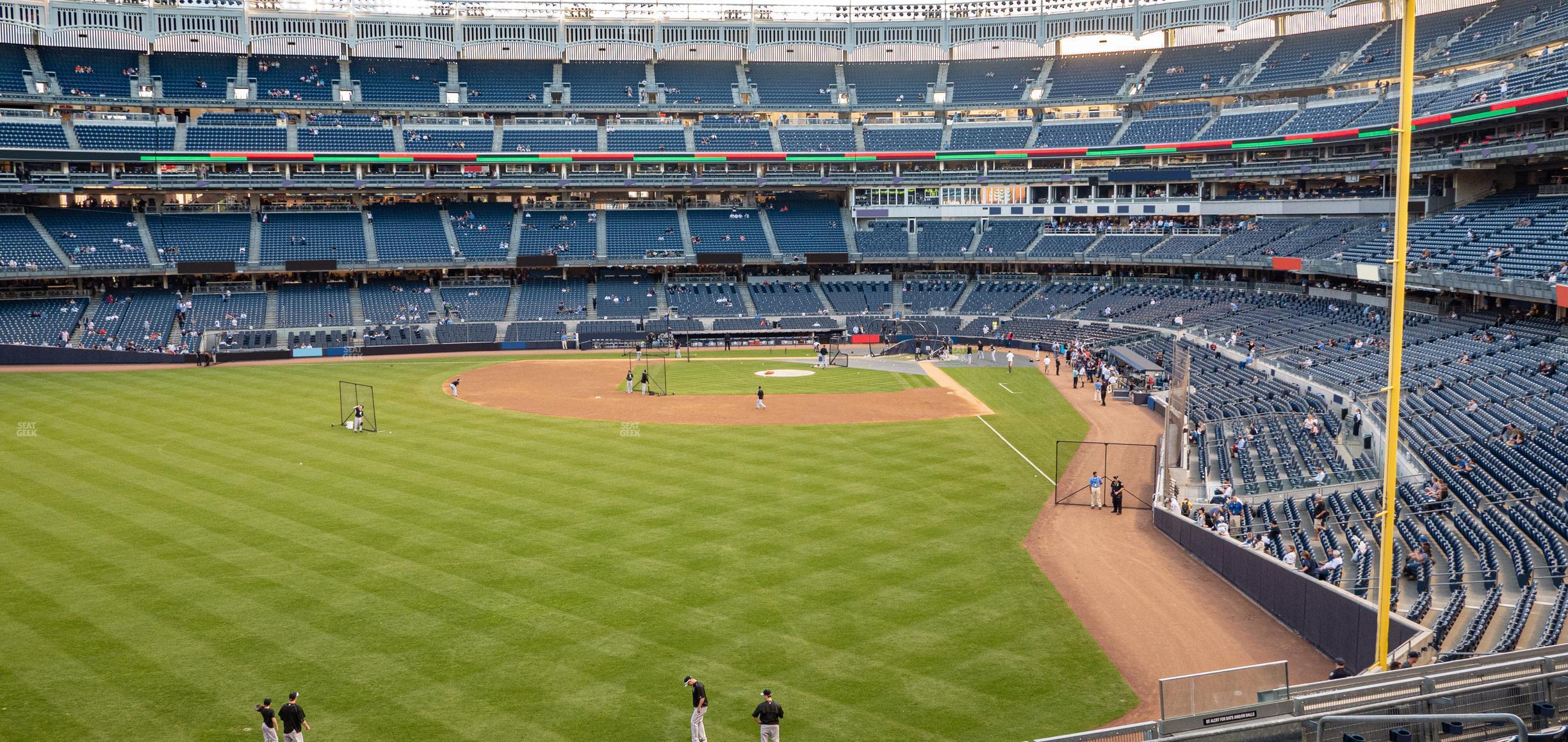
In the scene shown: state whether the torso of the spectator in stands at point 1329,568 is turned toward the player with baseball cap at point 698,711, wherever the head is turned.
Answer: no

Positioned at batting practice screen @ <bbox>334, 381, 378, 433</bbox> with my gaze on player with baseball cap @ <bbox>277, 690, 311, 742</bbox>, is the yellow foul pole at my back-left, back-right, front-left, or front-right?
front-left

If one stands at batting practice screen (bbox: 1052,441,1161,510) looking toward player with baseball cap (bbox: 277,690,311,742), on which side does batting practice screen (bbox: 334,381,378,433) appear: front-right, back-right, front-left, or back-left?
front-right

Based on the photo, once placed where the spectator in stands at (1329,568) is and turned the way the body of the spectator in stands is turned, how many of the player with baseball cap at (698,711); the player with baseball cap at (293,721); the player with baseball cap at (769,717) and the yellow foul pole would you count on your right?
0

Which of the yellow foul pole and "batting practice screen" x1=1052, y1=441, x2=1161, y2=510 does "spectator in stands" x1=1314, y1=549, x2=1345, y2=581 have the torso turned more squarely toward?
the batting practice screen

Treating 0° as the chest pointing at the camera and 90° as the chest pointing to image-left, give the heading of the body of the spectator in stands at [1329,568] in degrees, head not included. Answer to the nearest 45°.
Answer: approximately 90°

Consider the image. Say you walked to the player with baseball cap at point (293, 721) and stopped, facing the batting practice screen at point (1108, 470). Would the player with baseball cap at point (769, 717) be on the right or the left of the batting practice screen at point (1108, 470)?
right

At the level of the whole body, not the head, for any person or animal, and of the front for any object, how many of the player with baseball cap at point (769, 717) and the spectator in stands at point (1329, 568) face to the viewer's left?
1
